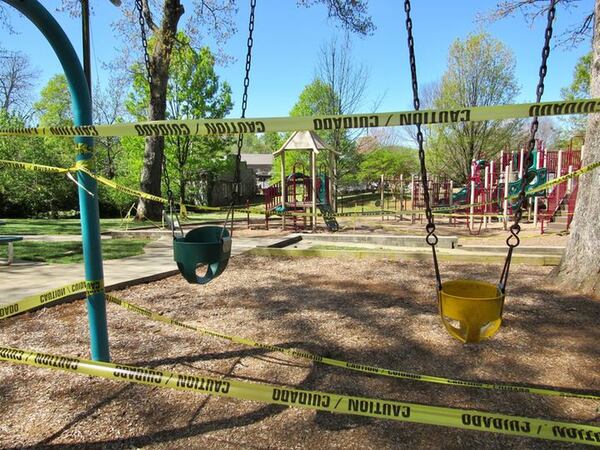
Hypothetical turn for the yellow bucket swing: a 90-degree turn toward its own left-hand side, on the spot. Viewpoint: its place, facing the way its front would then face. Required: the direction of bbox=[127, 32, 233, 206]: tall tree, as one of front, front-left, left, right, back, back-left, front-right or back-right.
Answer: back-left

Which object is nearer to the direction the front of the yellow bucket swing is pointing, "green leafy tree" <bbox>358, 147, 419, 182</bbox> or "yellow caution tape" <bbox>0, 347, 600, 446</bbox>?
the yellow caution tape

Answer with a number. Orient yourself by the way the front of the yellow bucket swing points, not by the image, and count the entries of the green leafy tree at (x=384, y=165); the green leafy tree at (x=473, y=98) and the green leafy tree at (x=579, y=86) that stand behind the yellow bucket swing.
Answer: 3

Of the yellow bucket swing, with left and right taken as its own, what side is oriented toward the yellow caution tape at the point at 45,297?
right

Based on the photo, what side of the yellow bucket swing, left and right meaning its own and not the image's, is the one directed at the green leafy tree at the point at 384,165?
back

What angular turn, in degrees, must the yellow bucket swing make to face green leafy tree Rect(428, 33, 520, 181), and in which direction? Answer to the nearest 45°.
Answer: approximately 180°

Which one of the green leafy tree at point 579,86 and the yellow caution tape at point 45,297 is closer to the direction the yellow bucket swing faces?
the yellow caution tape

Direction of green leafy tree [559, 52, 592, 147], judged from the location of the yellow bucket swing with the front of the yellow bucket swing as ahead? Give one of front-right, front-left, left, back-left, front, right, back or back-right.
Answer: back

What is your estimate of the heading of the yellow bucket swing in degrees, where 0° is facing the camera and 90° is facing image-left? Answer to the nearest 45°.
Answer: approximately 0°

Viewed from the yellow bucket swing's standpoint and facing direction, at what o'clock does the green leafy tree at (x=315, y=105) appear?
The green leafy tree is roughly at 5 o'clock from the yellow bucket swing.

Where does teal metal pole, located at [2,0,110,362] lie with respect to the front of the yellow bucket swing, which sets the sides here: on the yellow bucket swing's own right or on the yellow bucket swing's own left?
on the yellow bucket swing's own right

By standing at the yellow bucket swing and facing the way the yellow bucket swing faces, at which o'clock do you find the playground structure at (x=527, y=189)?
The playground structure is roughly at 6 o'clock from the yellow bucket swing.
